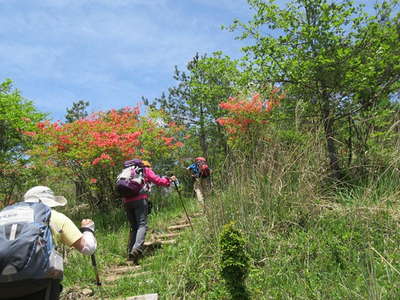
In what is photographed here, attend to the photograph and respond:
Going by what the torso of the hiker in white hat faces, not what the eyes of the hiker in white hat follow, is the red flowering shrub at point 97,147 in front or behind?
in front

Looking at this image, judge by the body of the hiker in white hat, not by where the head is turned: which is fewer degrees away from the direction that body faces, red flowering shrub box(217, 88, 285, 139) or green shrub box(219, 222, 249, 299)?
the red flowering shrub

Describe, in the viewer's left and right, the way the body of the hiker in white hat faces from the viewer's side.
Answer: facing away from the viewer and to the right of the viewer

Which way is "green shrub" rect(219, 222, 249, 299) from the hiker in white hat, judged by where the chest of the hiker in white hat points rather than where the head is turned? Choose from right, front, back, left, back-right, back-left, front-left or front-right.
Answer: front-right

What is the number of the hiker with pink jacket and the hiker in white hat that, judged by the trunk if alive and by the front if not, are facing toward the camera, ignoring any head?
0

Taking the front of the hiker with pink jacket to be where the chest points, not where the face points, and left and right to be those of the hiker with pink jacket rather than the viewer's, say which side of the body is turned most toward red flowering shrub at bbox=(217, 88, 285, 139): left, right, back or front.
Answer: front

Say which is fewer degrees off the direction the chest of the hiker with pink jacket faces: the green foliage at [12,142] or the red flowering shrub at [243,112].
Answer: the red flowering shrub

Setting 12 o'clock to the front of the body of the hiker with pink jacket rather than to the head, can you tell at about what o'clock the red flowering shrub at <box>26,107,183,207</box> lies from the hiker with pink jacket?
The red flowering shrub is roughly at 10 o'clock from the hiker with pink jacket.

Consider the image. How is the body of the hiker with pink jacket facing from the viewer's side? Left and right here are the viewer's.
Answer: facing away from the viewer and to the right of the viewer
